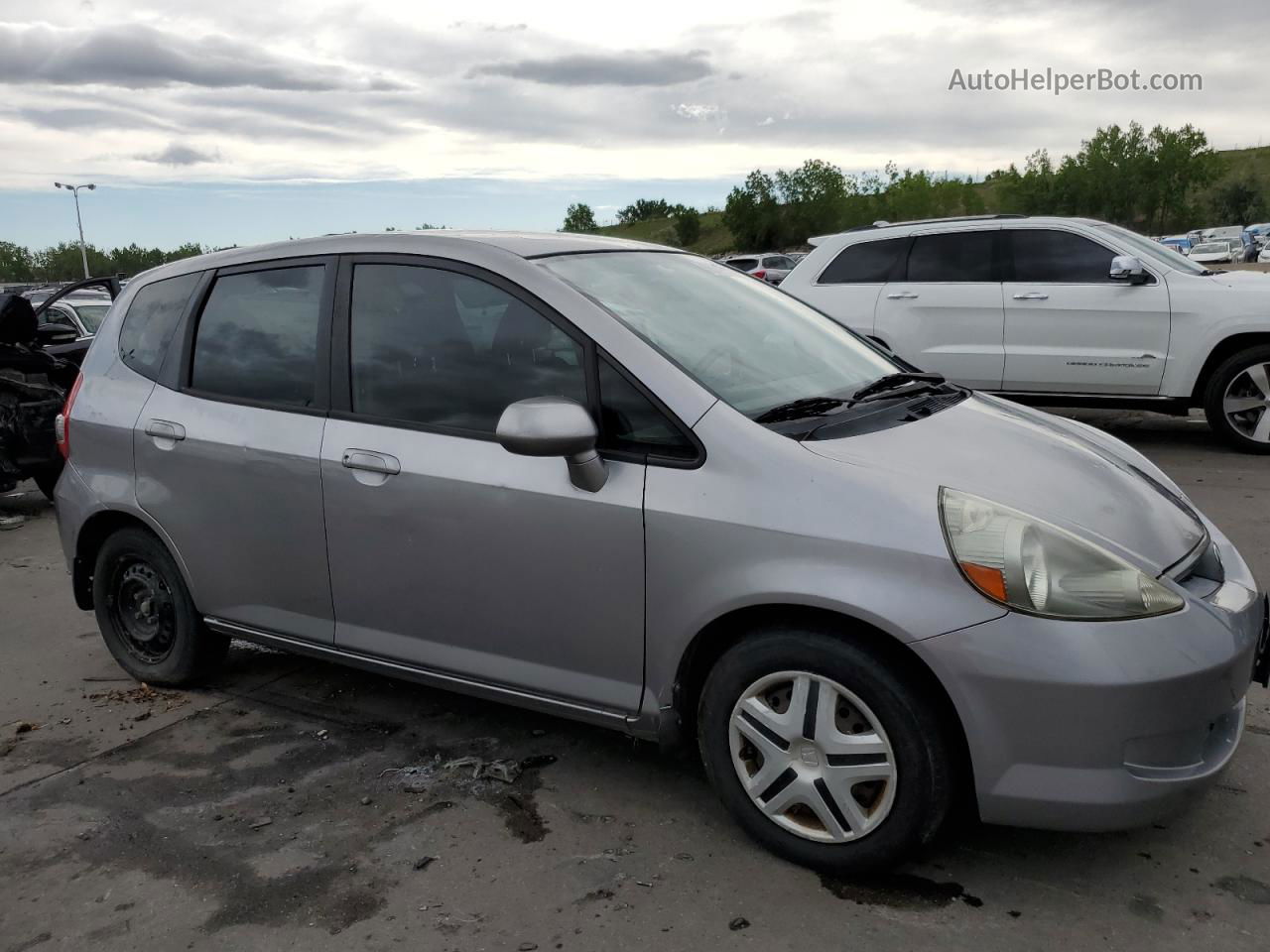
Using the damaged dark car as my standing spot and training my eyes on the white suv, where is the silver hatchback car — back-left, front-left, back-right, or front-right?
front-right

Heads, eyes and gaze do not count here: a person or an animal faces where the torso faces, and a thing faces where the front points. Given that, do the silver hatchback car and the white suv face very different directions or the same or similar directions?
same or similar directions

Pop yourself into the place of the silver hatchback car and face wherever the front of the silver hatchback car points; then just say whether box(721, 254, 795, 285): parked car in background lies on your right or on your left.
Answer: on your left

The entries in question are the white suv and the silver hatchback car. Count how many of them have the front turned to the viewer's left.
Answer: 0

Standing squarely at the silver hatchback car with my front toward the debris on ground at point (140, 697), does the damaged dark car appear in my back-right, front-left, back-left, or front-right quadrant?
front-right

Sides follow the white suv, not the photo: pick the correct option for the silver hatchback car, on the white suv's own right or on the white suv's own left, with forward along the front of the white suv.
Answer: on the white suv's own right

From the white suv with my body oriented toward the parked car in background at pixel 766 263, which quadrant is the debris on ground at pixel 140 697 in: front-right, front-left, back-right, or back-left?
back-left

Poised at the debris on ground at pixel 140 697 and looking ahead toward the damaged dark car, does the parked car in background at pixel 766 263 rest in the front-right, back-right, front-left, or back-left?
front-right

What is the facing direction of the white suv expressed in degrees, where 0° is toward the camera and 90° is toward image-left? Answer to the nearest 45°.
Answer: approximately 270°

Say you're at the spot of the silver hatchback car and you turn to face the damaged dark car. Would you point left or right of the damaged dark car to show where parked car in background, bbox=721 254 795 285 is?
right

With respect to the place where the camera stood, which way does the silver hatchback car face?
facing the viewer and to the right of the viewer

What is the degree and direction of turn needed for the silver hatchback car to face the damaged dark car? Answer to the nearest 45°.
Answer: approximately 180°
